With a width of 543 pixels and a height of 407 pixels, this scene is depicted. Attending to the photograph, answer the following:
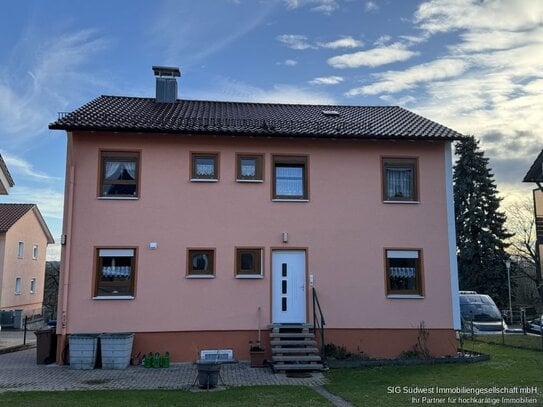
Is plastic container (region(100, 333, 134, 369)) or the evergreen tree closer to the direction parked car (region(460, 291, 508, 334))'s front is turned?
the plastic container

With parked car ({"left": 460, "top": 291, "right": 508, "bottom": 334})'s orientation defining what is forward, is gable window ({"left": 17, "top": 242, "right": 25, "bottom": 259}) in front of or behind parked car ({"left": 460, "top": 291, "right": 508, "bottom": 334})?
behind
